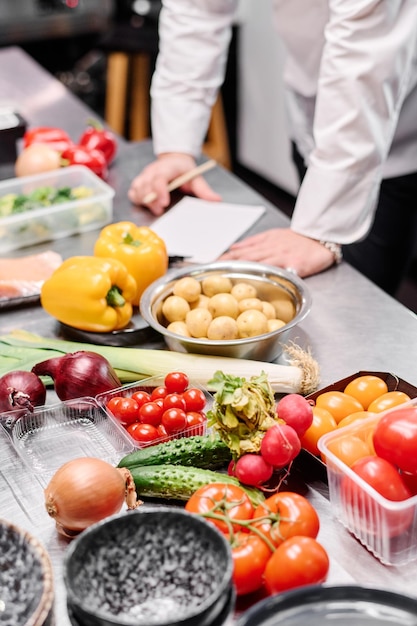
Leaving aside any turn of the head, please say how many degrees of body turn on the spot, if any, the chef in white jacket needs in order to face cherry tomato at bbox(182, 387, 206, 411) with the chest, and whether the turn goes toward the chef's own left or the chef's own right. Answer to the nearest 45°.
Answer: approximately 45° to the chef's own left

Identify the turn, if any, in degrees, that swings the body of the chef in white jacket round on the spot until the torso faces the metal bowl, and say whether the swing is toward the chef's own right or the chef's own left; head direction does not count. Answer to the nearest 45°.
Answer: approximately 45° to the chef's own left

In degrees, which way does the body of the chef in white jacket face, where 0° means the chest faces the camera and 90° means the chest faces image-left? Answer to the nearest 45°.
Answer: approximately 45°

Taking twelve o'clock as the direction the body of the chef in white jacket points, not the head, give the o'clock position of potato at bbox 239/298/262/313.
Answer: The potato is roughly at 11 o'clock from the chef in white jacket.

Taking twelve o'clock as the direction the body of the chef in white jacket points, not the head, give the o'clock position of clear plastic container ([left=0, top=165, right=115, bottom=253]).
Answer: The clear plastic container is roughly at 1 o'clock from the chef in white jacket.

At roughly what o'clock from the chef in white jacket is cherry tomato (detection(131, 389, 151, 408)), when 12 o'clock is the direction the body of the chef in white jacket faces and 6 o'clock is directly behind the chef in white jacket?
The cherry tomato is roughly at 11 o'clock from the chef in white jacket.

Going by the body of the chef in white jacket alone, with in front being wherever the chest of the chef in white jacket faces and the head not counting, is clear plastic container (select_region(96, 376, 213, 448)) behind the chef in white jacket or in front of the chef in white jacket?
in front

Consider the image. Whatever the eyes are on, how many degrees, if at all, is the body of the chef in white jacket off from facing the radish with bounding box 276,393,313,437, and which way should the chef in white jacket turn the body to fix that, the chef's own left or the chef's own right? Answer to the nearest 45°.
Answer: approximately 45° to the chef's own left

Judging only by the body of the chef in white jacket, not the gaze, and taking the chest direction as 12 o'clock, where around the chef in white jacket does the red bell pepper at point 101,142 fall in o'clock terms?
The red bell pepper is roughly at 2 o'clock from the chef in white jacket.

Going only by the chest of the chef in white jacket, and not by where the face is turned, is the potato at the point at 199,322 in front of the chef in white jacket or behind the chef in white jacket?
in front
